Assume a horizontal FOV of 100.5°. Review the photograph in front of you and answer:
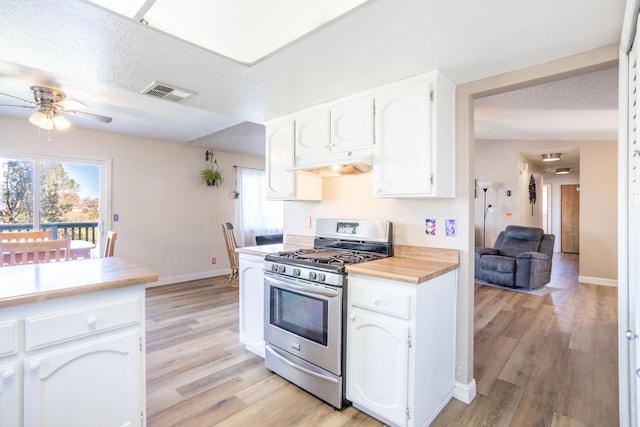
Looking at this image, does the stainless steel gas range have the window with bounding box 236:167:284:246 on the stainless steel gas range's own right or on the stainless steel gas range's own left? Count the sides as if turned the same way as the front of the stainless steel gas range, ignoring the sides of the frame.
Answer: on the stainless steel gas range's own right

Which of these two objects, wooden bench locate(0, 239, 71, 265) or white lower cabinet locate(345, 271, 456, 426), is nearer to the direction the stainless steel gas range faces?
the wooden bench

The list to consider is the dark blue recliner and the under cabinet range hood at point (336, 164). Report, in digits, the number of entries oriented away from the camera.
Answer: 0

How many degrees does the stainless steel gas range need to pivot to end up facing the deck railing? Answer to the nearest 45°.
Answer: approximately 90° to its right

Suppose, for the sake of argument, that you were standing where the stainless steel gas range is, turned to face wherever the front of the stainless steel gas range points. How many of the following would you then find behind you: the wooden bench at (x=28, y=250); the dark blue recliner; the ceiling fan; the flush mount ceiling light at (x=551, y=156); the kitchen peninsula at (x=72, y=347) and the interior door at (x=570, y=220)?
3

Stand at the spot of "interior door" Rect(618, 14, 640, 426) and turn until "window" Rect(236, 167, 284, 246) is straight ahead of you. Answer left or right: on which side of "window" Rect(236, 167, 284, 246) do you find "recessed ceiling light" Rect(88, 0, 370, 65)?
left

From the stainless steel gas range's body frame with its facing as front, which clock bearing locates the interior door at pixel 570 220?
The interior door is roughly at 6 o'clock from the stainless steel gas range.

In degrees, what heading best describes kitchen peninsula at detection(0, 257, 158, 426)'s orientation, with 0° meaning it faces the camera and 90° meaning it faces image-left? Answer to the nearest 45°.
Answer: approximately 315°

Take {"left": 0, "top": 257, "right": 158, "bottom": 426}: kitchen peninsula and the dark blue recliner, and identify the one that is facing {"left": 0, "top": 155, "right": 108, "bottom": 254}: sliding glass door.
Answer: the dark blue recliner

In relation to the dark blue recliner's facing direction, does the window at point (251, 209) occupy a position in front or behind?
in front

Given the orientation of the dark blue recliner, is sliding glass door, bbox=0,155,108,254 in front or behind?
in front

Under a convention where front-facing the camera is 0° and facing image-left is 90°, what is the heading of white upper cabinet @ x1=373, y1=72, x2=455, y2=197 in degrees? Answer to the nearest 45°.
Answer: approximately 45°

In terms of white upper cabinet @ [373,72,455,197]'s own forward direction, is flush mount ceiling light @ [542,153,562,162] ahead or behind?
behind

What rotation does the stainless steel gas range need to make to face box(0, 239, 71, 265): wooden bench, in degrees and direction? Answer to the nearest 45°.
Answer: approximately 45° to its right

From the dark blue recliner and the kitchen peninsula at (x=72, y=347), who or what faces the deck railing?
the dark blue recliner
